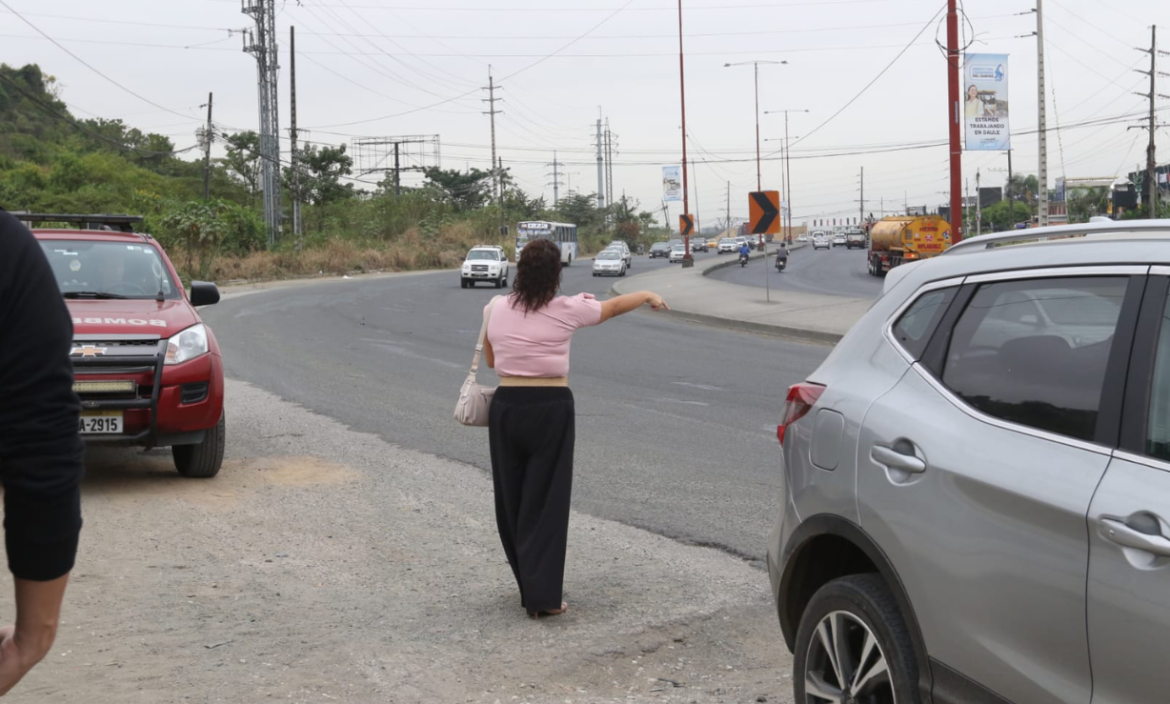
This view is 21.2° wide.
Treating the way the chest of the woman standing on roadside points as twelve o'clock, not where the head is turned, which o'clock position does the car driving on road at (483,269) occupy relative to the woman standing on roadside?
The car driving on road is roughly at 12 o'clock from the woman standing on roadside.

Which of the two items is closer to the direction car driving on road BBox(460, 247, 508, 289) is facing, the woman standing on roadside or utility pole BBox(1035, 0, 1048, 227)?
the woman standing on roadside

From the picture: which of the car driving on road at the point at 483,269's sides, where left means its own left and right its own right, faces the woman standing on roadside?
front

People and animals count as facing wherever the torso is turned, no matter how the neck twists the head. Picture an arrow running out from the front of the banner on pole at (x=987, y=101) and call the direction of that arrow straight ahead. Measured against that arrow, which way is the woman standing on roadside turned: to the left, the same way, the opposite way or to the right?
the opposite way

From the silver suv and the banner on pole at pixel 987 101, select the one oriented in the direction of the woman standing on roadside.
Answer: the banner on pole

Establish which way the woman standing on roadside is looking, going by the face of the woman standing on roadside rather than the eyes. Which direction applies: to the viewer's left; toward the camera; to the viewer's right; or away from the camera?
away from the camera

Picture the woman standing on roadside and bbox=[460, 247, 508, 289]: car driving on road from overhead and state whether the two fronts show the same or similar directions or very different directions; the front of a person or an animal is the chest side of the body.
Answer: very different directions

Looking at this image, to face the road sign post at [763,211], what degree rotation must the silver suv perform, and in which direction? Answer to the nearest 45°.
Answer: approximately 135° to its left

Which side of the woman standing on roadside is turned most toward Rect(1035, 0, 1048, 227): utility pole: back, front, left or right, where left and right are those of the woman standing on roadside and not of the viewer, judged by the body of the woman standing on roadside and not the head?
front

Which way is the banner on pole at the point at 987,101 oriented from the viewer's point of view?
toward the camera

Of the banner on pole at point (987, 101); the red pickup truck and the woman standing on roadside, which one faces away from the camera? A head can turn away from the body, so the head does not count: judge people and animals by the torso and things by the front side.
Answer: the woman standing on roadside

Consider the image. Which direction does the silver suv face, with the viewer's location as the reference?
facing the viewer and to the right of the viewer

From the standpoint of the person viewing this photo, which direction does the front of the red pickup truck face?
facing the viewer

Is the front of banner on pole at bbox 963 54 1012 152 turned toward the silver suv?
yes
